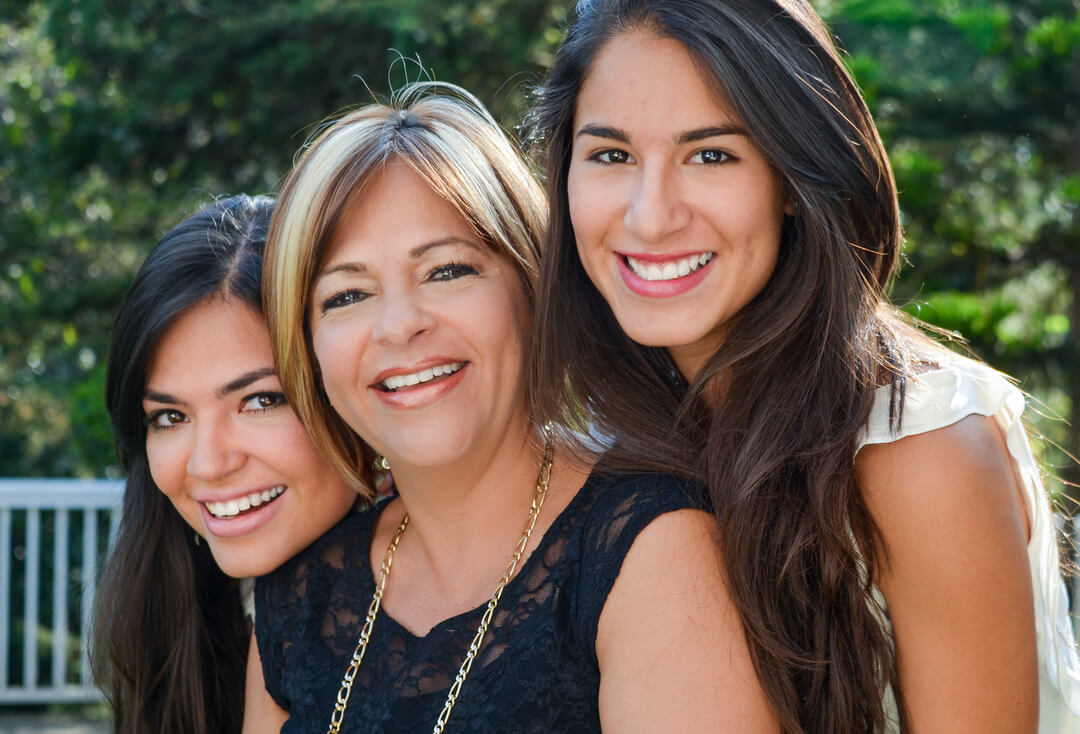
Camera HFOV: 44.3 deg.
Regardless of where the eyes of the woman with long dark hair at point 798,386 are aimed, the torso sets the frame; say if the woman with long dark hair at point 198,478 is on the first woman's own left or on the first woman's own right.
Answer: on the first woman's own right

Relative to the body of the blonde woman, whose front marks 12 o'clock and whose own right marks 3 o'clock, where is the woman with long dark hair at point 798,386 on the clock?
The woman with long dark hair is roughly at 8 o'clock from the blonde woman.

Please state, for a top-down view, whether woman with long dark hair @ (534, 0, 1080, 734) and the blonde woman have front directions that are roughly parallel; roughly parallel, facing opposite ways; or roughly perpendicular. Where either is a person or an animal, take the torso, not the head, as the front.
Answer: roughly parallel

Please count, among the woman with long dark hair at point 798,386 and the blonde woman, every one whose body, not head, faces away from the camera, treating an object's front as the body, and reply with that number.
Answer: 0

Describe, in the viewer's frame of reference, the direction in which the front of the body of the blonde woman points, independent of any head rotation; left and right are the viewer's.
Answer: facing the viewer and to the left of the viewer

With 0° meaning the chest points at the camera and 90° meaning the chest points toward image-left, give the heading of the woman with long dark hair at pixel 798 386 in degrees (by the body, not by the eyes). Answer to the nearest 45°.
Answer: approximately 45°

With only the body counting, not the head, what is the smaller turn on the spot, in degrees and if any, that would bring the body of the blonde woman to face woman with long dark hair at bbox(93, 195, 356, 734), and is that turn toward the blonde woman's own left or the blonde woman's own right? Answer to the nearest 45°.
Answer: approximately 90° to the blonde woman's own right
